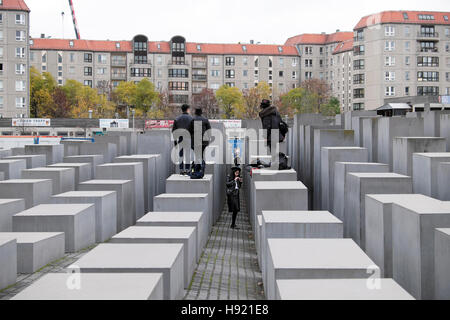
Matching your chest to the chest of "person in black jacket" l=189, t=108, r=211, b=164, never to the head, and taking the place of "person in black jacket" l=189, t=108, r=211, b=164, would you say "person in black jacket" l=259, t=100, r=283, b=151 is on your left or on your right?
on your right

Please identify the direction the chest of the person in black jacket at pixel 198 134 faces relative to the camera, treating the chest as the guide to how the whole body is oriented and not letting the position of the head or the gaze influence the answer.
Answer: away from the camera

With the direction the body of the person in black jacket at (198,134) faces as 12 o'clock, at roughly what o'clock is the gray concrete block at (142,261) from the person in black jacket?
The gray concrete block is roughly at 6 o'clock from the person in black jacket.

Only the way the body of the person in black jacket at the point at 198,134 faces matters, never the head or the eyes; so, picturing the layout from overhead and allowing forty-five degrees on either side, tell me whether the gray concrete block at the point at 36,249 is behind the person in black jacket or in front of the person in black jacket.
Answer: behind

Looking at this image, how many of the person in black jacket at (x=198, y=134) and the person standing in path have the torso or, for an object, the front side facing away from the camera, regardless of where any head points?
1

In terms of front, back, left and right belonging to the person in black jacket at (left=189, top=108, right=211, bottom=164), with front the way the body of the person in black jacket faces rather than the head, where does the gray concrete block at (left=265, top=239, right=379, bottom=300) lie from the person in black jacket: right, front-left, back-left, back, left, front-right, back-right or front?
back

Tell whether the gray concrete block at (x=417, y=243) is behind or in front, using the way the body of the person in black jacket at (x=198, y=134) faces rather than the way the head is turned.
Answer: behind

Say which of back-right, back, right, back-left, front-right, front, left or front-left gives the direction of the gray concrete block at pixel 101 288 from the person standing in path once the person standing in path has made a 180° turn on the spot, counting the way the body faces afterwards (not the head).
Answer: back-left

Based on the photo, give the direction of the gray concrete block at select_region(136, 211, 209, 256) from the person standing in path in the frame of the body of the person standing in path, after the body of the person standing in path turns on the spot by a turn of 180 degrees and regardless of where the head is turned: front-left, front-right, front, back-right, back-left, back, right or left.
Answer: back-left

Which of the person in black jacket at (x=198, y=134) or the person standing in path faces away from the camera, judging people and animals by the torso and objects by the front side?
the person in black jacket

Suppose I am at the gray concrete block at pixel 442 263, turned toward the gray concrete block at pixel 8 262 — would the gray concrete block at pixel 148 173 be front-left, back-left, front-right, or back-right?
front-right
